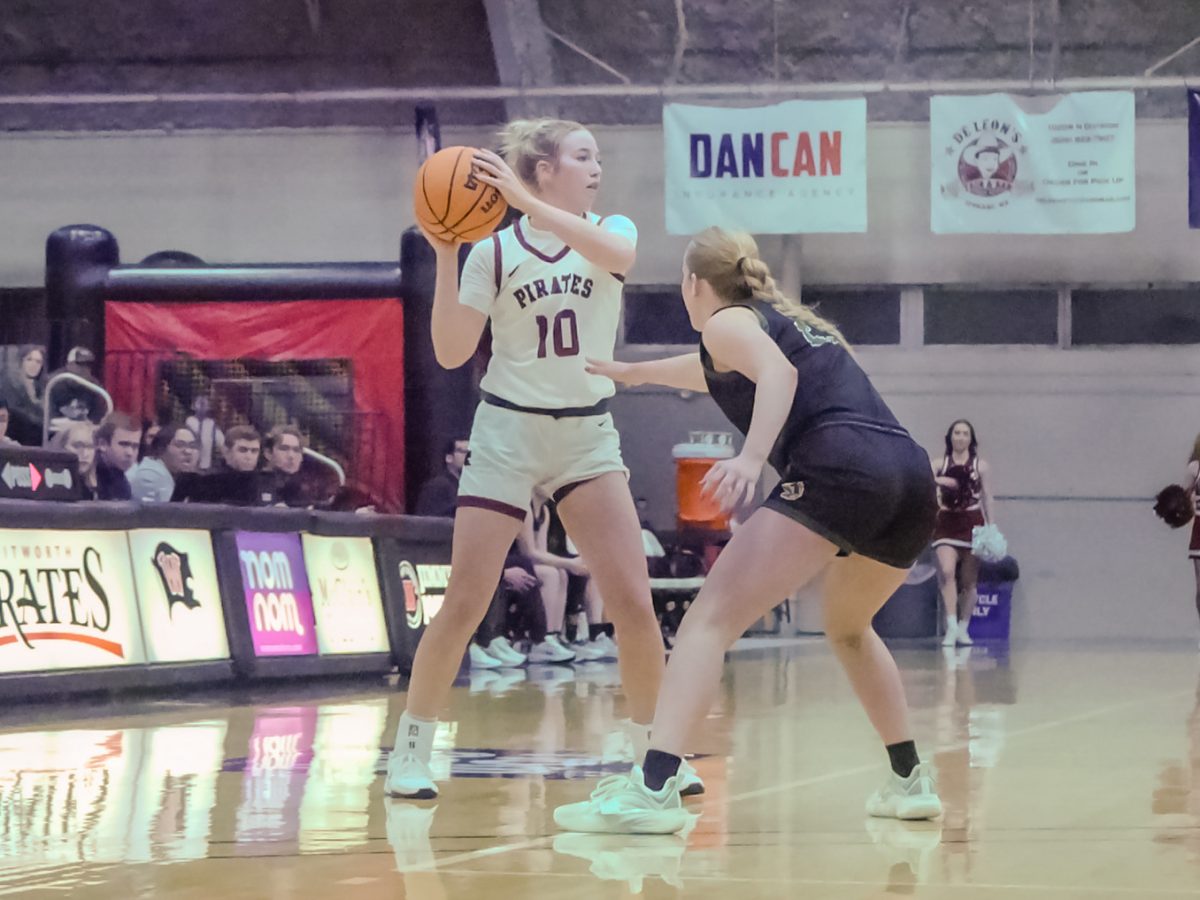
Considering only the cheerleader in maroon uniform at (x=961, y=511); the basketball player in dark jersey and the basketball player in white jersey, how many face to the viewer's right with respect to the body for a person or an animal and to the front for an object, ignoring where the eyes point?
0

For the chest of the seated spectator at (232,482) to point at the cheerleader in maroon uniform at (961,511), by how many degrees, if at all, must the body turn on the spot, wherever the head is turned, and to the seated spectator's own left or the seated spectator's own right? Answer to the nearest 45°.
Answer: approximately 90° to the seated spectator's own left

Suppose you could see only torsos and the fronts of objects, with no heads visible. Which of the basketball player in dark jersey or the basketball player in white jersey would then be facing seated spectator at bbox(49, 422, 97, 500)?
the basketball player in dark jersey

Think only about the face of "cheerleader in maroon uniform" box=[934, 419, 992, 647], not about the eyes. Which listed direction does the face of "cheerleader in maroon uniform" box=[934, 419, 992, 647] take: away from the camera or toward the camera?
toward the camera

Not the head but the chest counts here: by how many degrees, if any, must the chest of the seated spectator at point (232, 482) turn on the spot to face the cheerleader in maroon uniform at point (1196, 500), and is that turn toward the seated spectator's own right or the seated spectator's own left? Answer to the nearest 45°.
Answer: approximately 45° to the seated spectator's own left

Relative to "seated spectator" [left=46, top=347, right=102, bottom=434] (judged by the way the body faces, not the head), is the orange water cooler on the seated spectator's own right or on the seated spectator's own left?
on the seated spectator's own left

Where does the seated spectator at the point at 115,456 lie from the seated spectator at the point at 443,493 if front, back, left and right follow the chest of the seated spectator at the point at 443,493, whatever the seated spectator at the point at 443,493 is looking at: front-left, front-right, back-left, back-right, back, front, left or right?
back-right

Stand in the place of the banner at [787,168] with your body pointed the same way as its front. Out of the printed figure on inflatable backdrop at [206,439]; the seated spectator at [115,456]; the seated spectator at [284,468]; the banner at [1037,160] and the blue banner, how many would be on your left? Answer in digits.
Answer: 2

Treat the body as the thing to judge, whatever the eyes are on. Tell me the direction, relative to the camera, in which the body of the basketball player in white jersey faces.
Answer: toward the camera

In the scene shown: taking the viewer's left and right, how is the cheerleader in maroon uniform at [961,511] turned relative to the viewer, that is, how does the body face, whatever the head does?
facing the viewer

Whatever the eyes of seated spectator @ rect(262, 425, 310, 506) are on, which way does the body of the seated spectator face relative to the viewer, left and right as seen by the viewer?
facing the viewer and to the right of the viewer

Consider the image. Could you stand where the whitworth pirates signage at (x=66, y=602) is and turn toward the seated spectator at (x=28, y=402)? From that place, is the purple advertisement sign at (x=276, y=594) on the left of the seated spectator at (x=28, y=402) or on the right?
right

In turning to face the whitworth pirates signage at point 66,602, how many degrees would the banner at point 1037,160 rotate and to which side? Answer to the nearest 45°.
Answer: approximately 45° to its right
